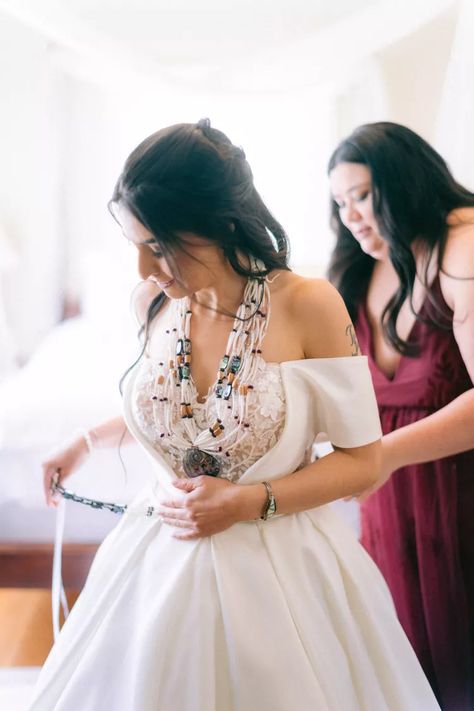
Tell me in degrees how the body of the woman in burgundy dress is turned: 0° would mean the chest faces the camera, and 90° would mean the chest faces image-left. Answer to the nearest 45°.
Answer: approximately 45°

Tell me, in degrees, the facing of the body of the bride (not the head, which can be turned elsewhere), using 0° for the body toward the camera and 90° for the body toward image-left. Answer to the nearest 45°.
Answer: approximately 45°

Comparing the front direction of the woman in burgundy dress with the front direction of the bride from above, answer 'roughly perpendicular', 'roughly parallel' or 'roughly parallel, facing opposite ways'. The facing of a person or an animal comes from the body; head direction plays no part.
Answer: roughly parallel

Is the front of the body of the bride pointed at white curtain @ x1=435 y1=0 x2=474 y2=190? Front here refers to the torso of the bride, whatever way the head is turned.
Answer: no

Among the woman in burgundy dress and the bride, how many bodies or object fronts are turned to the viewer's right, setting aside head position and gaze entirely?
0

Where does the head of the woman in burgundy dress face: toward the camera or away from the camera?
toward the camera
